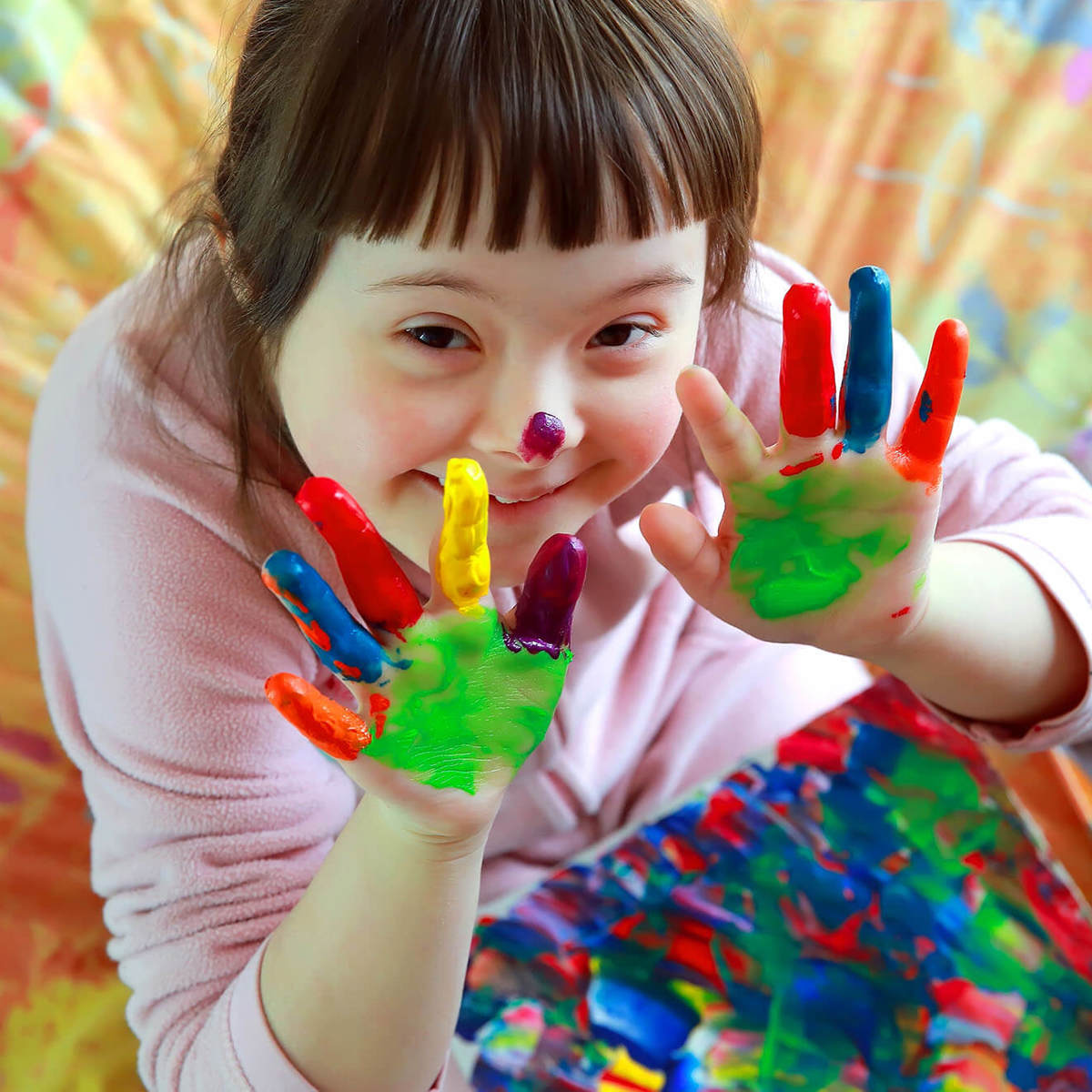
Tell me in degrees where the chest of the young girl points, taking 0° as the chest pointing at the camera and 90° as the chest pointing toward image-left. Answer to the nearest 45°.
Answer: approximately 315°
